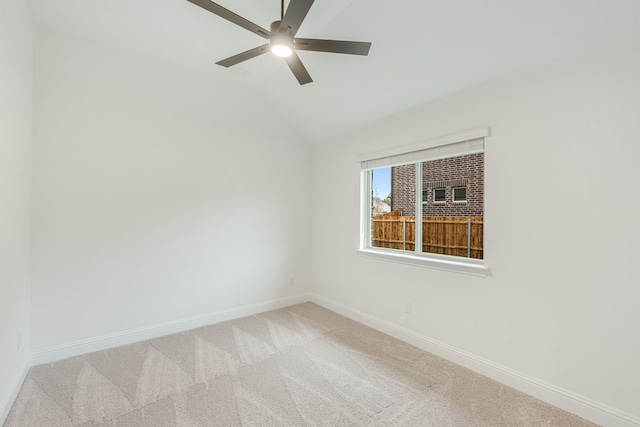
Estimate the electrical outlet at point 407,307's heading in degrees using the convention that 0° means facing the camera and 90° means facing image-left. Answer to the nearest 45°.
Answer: approximately 45°

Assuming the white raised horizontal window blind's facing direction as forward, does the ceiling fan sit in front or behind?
in front

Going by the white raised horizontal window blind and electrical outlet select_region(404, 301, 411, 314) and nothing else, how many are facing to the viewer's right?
0

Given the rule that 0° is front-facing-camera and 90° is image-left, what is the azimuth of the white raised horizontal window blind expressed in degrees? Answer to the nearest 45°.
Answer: approximately 45°
